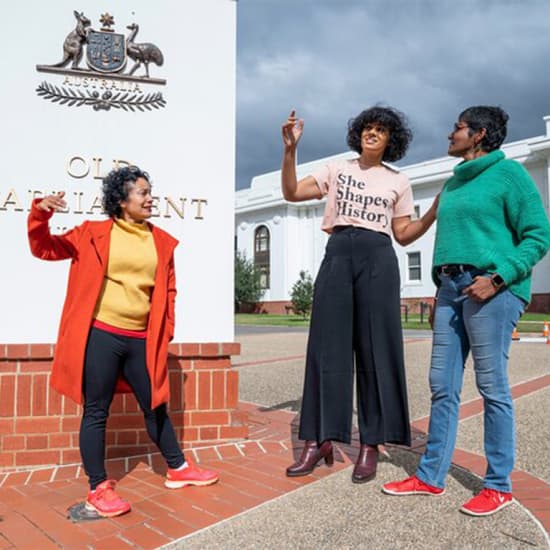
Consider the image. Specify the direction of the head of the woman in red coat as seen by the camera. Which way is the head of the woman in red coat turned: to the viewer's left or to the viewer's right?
to the viewer's right

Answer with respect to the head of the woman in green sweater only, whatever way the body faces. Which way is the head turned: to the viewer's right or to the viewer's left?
to the viewer's left

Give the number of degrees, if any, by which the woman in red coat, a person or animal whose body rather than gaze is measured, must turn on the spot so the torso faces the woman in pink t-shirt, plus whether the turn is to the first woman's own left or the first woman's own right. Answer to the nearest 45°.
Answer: approximately 45° to the first woman's own left

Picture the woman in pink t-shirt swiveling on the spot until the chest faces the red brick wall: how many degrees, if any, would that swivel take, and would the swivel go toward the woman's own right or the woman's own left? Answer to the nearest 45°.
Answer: approximately 90° to the woman's own right

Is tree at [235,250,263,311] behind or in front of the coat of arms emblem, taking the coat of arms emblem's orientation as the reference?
behind

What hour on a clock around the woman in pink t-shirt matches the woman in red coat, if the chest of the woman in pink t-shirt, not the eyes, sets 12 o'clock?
The woman in red coat is roughly at 2 o'clock from the woman in pink t-shirt.

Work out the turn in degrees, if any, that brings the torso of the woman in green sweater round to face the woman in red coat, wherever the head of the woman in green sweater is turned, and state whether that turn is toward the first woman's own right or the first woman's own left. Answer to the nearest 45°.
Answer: approximately 45° to the first woman's own right

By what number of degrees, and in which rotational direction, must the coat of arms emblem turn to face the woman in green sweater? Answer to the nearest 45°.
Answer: approximately 45° to its left

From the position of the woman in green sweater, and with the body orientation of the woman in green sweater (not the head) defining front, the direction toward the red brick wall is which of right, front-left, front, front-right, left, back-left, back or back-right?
front-right

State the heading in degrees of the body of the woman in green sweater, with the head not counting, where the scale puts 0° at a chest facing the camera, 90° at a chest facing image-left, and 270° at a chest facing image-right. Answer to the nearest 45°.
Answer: approximately 45°

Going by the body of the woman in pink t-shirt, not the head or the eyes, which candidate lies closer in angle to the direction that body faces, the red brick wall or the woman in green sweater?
the woman in green sweater

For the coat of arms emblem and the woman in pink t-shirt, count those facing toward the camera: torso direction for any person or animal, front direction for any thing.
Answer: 2
